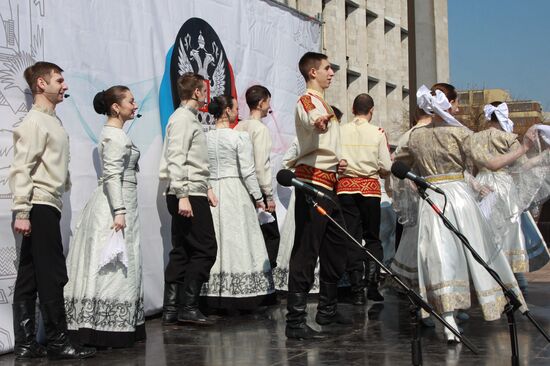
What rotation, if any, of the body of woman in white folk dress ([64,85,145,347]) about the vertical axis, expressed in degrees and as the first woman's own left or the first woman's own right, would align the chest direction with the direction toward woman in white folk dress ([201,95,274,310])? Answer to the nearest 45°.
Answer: approximately 45° to the first woman's own left

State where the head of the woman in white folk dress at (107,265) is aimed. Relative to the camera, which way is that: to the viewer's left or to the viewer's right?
to the viewer's right

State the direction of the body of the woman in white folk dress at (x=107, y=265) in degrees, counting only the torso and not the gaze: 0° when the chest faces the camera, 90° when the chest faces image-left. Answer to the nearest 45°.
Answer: approximately 270°

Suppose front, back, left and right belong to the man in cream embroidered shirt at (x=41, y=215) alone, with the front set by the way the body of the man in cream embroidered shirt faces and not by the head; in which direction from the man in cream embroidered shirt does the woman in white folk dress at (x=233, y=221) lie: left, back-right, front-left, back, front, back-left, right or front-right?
front-left

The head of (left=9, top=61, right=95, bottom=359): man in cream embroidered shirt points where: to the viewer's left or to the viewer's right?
to the viewer's right
